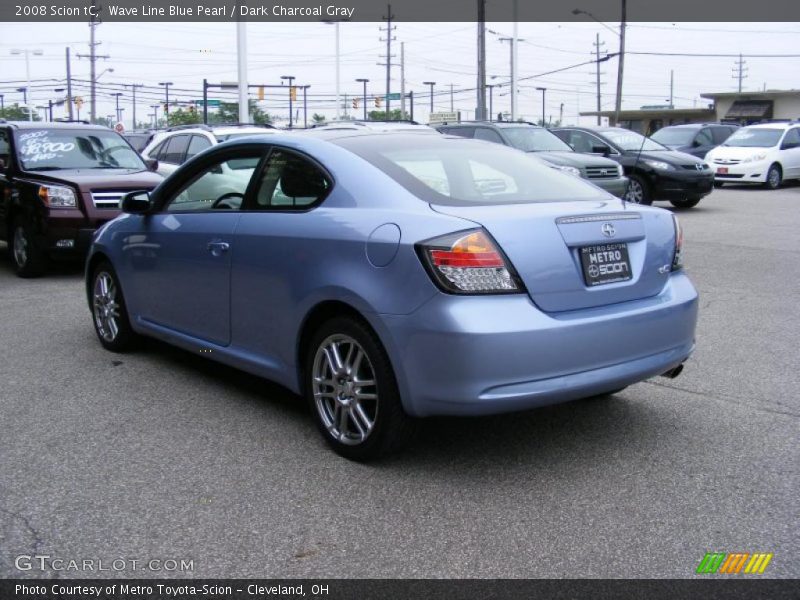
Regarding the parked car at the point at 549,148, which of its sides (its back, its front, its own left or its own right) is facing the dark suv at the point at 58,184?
right

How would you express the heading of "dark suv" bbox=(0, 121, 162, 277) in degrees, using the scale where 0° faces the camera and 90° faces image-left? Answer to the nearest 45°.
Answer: approximately 315°

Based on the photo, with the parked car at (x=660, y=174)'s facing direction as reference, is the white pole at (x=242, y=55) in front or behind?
behind

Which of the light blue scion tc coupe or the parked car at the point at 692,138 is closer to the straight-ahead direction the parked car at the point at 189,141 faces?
the light blue scion tc coupe

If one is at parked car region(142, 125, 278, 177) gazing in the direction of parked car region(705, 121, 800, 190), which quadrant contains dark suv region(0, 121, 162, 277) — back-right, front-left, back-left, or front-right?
back-right
